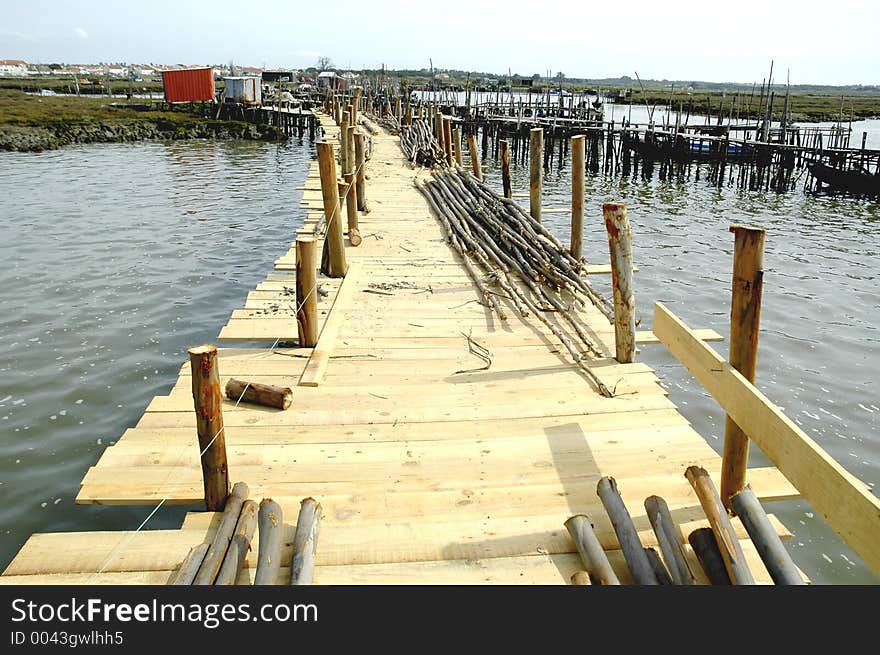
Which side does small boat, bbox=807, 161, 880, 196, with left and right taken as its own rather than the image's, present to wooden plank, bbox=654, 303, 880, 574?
left

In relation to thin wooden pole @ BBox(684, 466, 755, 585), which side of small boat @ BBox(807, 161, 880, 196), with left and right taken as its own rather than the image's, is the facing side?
left

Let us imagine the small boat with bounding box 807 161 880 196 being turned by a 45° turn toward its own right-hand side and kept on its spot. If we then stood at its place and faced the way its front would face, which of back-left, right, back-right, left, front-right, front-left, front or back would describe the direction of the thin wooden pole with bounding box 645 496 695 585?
back-left

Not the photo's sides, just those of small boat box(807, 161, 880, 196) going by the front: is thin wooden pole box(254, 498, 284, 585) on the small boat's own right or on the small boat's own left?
on the small boat's own left

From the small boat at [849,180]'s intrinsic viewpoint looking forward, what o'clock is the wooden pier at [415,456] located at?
The wooden pier is roughly at 9 o'clock from the small boat.

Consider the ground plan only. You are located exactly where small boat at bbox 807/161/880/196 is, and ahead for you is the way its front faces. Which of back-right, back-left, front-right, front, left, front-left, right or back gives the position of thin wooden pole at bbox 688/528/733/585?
left

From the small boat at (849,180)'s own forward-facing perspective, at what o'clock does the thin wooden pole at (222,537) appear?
The thin wooden pole is roughly at 9 o'clock from the small boat.

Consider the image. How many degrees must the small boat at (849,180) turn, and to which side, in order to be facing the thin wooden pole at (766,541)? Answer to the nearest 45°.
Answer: approximately 90° to its left

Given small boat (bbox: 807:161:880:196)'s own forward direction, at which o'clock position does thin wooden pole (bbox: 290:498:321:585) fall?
The thin wooden pole is roughly at 9 o'clock from the small boat.

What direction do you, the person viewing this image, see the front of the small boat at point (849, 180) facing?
facing to the left of the viewer

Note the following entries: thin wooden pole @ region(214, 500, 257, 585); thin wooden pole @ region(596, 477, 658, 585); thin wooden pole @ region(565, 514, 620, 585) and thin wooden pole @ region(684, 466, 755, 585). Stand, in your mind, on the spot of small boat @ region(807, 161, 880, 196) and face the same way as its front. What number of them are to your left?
4
